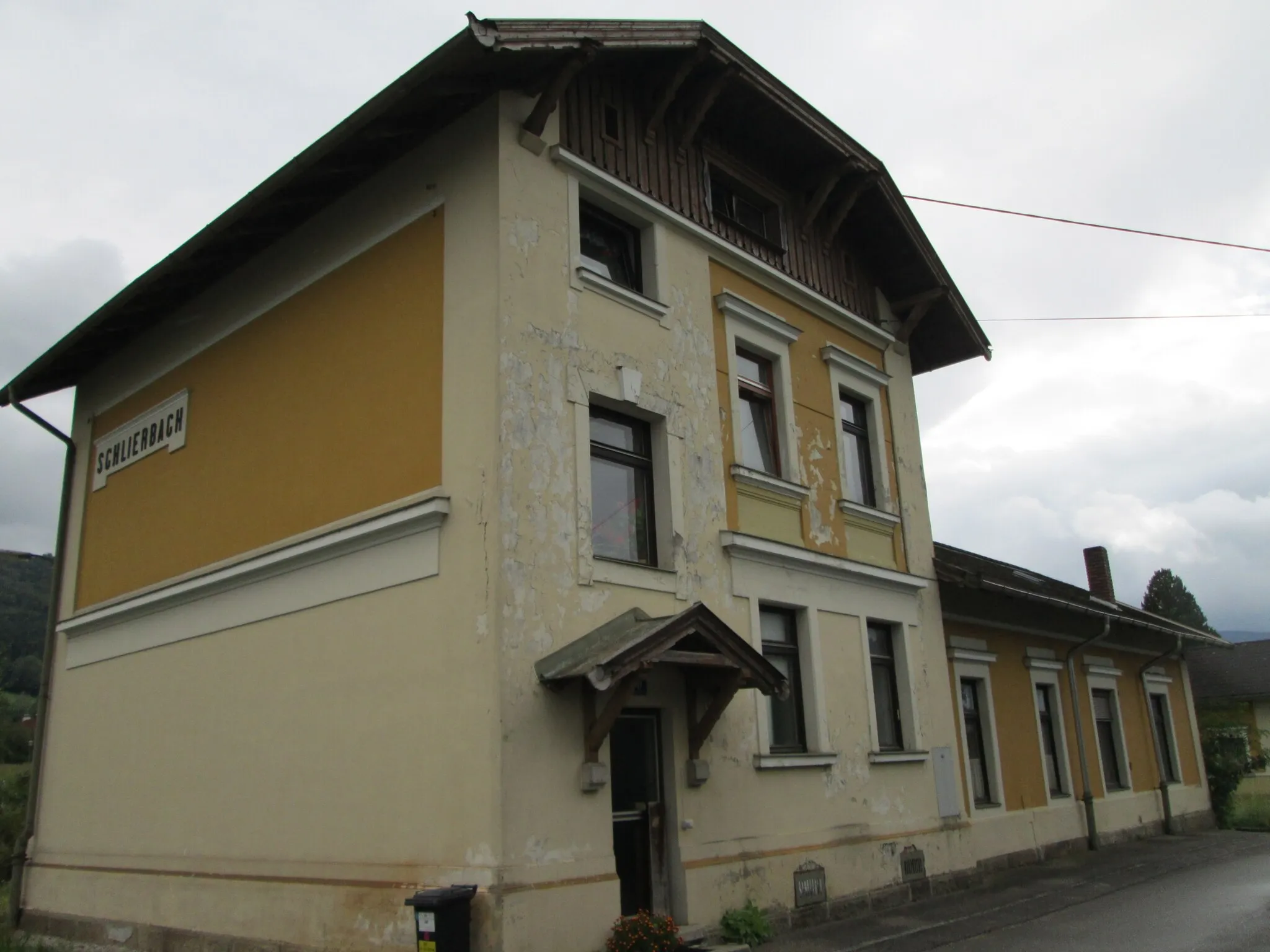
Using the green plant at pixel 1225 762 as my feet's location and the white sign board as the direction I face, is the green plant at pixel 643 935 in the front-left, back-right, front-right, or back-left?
front-left

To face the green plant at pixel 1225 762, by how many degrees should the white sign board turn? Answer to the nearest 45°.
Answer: approximately 135° to its left

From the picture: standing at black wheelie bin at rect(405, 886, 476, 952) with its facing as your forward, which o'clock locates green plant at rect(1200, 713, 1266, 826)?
The green plant is roughly at 6 o'clock from the black wheelie bin.

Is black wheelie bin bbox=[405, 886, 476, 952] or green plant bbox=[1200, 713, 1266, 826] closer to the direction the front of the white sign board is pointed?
the black wheelie bin

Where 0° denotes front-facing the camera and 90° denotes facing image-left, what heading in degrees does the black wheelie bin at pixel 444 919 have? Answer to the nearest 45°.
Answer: approximately 45°

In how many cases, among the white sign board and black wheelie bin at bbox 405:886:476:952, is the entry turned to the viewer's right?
0

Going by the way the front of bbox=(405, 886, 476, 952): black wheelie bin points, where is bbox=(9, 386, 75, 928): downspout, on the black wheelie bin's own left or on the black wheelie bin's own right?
on the black wheelie bin's own right

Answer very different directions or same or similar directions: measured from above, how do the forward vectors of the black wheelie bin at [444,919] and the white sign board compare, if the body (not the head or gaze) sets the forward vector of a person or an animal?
same or similar directions

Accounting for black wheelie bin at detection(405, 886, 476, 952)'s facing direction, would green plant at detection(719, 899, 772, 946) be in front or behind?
behind

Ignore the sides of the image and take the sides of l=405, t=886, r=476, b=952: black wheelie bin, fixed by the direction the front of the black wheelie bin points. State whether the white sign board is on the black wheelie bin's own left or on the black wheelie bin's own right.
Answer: on the black wheelie bin's own right

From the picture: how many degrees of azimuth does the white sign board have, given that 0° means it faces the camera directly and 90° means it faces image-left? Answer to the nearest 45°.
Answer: approximately 45°
